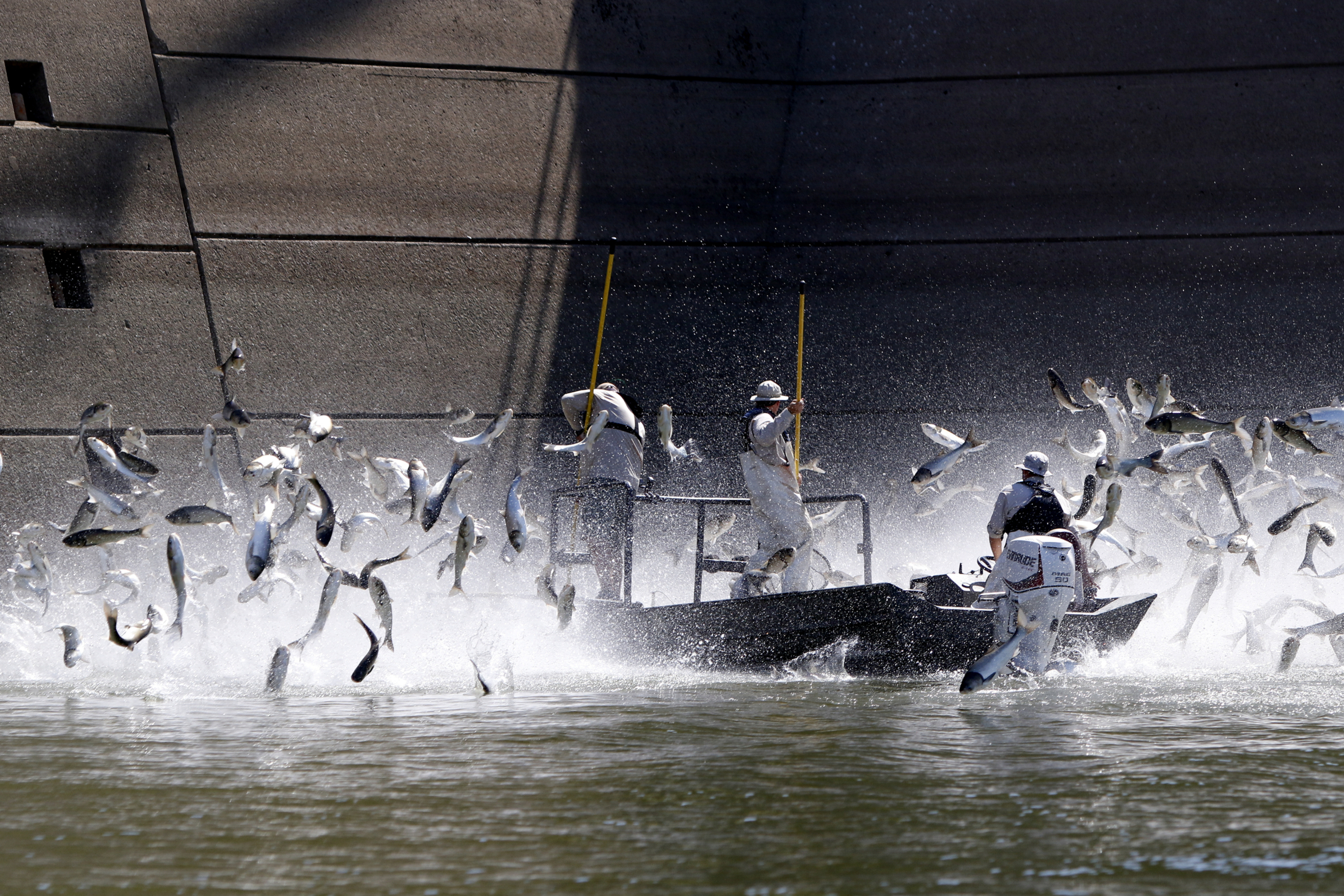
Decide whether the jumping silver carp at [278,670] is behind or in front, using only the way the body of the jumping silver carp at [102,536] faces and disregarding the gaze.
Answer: behind

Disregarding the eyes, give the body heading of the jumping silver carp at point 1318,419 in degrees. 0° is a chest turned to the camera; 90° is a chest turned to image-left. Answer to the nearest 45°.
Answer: approximately 90°

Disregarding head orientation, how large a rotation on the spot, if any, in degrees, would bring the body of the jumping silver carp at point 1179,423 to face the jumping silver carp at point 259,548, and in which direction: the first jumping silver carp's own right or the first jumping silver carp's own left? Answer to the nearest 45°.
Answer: approximately 45° to the first jumping silver carp's own left

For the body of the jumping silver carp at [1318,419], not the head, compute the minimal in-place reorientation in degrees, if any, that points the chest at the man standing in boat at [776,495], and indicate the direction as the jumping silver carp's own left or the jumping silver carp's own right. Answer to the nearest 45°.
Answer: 0° — it already faces them

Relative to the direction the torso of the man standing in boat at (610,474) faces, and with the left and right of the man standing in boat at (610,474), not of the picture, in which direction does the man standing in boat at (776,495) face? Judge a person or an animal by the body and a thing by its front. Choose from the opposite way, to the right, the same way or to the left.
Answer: the opposite way

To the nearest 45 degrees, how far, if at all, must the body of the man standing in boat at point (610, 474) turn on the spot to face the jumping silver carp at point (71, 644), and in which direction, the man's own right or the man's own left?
approximately 45° to the man's own left

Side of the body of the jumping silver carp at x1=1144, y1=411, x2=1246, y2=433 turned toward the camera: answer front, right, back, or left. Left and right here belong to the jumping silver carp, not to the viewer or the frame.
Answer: left
